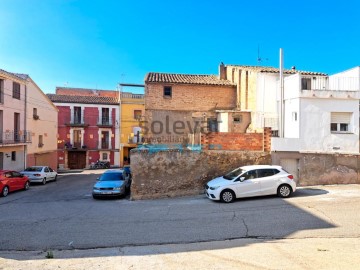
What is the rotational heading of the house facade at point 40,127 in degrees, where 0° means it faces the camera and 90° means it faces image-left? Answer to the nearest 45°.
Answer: approximately 315°

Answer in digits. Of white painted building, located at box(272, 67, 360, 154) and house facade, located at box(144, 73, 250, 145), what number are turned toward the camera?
2

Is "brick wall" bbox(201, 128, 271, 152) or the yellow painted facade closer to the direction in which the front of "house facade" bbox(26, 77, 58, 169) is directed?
the brick wall

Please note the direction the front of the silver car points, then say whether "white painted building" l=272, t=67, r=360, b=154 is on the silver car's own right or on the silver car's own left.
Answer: on the silver car's own left

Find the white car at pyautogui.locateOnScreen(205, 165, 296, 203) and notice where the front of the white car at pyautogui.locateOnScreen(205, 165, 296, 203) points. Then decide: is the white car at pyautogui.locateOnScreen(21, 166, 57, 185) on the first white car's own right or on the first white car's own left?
on the first white car's own right

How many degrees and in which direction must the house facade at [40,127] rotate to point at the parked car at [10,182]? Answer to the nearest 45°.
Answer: approximately 45° to its right

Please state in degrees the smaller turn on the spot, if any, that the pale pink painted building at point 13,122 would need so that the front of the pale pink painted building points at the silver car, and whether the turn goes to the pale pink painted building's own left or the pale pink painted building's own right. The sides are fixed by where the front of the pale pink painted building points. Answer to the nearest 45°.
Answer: approximately 45° to the pale pink painted building's own right

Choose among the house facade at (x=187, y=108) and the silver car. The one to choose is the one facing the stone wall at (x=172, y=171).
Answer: the house facade

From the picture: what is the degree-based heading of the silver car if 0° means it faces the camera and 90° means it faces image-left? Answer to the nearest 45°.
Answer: approximately 45°

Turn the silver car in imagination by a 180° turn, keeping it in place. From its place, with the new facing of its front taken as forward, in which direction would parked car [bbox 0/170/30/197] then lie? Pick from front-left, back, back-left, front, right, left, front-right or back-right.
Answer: left

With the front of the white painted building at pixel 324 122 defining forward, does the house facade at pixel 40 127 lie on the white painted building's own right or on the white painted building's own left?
on the white painted building's own right

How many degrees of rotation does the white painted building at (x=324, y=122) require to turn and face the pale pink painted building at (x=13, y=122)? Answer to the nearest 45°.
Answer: approximately 90° to its right

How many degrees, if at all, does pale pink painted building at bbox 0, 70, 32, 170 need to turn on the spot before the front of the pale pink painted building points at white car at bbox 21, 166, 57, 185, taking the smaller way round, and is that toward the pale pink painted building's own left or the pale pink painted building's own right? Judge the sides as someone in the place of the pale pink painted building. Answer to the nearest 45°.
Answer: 0° — it already faces it

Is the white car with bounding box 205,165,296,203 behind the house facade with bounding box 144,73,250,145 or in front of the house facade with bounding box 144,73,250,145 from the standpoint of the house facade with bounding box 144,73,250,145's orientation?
in front

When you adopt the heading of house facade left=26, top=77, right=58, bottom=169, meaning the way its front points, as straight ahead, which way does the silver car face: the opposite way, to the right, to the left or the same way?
to the right
